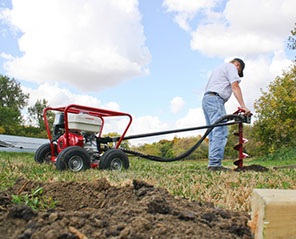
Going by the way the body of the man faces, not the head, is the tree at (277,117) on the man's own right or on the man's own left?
on the man's own left

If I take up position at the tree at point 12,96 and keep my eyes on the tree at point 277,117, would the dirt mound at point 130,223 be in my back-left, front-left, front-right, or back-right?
front-right

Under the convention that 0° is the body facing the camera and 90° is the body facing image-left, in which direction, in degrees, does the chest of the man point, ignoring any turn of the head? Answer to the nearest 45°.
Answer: approximately 270°

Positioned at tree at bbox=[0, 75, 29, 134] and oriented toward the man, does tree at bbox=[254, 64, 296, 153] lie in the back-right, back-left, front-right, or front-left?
front-left

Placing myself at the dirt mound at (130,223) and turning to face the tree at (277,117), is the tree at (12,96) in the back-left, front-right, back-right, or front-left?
front-left

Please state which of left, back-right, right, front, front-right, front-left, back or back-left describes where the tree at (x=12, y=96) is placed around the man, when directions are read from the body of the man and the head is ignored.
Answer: back-left

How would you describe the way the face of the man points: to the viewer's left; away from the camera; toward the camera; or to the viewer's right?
to the viewer's right

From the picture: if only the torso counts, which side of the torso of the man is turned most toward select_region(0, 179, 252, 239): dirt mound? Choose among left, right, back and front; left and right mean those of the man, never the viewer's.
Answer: right

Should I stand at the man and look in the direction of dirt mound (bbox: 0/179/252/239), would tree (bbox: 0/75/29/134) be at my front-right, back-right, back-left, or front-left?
back-right

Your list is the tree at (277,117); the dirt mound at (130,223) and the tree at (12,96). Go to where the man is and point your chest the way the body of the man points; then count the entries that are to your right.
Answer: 1
